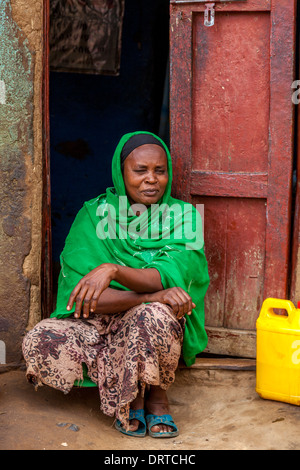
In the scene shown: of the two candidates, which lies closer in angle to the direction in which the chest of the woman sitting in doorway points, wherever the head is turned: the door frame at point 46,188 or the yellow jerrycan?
the yellow jerrycan

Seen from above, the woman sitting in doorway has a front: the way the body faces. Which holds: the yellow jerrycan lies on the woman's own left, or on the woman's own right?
on the woman's own left

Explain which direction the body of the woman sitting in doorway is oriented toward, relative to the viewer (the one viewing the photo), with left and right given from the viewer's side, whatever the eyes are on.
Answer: facing the viewer

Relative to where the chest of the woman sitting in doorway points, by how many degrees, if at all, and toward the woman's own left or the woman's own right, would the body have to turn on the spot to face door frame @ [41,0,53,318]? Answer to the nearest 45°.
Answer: approximately 135° to the woman's own right

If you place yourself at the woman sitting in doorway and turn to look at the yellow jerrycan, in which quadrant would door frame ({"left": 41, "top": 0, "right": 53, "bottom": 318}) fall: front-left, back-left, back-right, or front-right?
back-left
